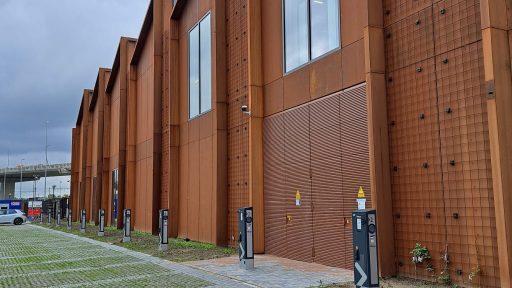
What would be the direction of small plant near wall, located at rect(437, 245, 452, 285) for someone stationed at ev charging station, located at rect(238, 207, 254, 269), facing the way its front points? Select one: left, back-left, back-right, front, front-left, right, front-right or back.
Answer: left

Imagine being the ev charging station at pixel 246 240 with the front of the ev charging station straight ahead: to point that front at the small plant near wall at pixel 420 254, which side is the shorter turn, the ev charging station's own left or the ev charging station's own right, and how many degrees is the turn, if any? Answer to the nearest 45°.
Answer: approximately 90° to the ev charging station's own left

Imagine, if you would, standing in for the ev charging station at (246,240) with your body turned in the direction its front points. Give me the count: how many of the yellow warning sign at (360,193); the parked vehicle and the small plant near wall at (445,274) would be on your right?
1

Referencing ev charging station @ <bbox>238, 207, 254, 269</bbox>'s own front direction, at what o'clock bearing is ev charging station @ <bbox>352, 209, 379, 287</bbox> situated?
ev charging station @ <bbox>352, 209, 379, 287</bbox> is roughly at 10 o'clock from ev charging station @ <bbox>238, 207, 254, 269</bbox>.

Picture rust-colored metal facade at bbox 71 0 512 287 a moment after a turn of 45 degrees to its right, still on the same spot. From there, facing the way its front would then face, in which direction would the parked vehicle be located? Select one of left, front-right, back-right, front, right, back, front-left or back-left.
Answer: front-right

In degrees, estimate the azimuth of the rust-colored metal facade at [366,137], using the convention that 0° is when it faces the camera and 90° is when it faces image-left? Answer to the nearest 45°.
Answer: approximately 45°

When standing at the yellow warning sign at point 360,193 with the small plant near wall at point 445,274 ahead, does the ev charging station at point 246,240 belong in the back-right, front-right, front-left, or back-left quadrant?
back-right

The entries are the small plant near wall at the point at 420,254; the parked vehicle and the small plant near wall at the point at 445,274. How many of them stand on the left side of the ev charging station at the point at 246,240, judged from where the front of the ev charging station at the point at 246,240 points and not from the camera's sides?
2
